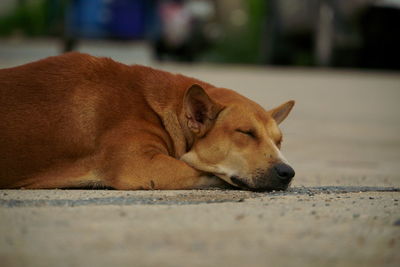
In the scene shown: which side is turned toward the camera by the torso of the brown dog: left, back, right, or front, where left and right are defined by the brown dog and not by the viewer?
right
